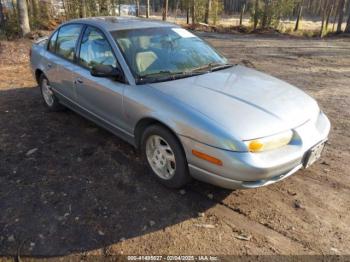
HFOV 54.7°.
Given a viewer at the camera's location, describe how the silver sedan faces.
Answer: facing the viewer and to the right of the viewer
